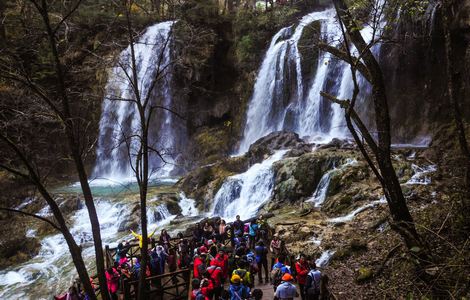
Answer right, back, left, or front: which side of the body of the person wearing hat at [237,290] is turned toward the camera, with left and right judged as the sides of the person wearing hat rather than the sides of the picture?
back

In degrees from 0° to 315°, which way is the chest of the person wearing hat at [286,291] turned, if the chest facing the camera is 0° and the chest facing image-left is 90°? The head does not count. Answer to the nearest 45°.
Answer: approximately 180°

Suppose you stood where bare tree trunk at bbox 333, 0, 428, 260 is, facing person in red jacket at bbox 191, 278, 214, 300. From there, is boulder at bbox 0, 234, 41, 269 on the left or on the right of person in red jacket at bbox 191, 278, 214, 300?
right

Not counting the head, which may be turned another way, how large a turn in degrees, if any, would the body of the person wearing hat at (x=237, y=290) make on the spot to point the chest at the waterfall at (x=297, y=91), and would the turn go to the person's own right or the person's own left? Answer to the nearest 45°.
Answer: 0° — they already face it

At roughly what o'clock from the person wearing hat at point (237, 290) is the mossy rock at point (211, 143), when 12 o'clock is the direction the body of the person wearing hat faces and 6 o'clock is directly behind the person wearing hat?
The mossy rock is roughly at 12 o'clock from the person wearing hat.

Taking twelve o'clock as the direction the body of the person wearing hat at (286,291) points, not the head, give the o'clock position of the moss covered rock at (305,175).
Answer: The moss covered rock is roughly at 12 o'clock from the person wearing hat.

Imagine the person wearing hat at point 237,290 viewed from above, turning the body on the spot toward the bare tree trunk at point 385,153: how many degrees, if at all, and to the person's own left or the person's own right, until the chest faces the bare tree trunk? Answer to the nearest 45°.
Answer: approximately 90° to the person's own right

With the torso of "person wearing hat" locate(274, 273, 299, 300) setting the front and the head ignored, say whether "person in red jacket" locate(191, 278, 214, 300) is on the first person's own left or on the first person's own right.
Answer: on the first person's own left

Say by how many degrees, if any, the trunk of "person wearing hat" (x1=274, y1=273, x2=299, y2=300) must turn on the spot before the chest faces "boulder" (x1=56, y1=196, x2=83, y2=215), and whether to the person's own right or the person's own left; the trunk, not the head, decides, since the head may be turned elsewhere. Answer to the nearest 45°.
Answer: approximately 45° to the person's own left
